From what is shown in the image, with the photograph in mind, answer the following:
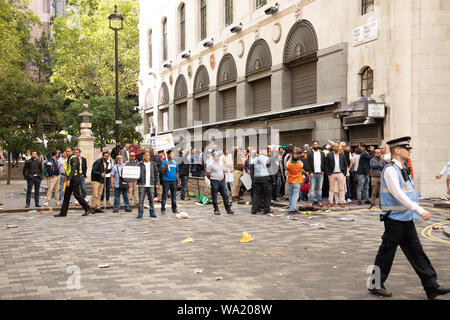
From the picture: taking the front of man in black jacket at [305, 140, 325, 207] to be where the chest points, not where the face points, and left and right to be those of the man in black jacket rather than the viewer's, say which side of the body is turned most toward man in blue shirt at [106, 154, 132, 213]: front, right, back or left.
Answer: right

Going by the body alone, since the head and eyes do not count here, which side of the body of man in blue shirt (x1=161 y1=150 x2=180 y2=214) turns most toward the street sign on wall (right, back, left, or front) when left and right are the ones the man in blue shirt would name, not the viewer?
left

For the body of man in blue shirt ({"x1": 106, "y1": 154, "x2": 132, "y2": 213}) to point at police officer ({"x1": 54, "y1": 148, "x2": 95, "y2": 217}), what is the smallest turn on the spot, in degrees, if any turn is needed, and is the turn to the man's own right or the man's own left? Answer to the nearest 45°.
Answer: approximately 90° to the man's own right

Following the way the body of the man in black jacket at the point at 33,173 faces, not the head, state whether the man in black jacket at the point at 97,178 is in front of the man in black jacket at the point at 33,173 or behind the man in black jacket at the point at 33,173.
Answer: in front

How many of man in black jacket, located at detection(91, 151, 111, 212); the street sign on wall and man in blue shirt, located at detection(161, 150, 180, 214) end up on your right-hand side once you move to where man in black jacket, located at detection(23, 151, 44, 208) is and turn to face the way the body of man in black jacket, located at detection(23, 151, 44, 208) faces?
0

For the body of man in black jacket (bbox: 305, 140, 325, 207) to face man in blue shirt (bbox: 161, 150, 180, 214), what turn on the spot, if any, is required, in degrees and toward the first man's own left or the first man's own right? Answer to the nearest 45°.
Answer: approximately 90° to the first man's own right

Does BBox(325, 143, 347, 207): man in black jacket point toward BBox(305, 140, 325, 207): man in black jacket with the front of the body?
no

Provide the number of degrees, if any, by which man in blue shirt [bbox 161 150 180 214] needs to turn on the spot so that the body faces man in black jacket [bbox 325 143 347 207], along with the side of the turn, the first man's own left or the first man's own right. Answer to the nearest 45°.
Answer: approximately 90° to the first man's own left

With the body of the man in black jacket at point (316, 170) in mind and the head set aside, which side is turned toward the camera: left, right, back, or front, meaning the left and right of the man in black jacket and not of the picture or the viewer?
front

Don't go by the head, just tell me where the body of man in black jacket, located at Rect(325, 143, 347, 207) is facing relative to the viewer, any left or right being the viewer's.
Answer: facing the viewer

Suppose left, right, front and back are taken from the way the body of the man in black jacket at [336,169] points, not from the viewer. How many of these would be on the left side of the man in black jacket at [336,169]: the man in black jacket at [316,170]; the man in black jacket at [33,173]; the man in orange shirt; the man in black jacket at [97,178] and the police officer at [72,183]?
0

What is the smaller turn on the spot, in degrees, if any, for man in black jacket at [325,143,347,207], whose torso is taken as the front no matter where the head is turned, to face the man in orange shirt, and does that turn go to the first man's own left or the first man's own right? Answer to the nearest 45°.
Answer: approximately 45° to the first man's own right

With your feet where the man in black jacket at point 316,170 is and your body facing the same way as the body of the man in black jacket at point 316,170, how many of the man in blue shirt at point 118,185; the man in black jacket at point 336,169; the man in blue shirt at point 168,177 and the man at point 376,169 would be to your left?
2
